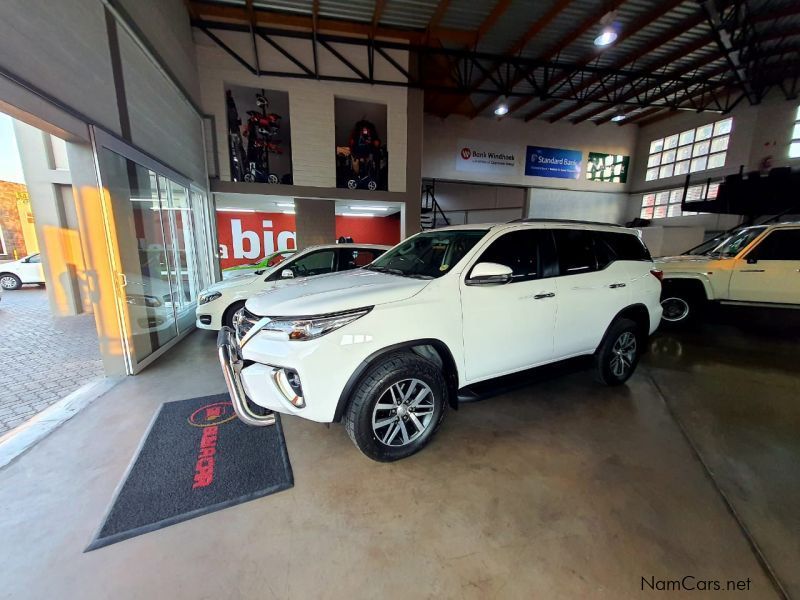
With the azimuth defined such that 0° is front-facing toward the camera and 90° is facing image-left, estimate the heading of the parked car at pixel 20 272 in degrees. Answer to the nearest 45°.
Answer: approximately 90°

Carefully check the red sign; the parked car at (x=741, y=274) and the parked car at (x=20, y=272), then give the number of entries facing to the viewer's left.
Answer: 2

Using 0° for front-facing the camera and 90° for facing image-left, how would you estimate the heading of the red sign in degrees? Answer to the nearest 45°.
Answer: approximately 0°

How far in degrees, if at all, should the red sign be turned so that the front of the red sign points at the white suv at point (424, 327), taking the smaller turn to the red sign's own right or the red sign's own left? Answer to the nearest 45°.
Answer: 0° — it already faces it

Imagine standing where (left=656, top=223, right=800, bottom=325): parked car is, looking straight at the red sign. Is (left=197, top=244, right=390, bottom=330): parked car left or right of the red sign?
left

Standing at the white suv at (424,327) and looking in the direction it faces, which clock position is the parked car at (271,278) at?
The parked car is roughly at 3 o'clock from the white suv.

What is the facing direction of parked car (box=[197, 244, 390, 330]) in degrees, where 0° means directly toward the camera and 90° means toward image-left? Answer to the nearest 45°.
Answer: approximately 45°

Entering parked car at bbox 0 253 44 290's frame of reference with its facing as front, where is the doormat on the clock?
The doormat is roughly at 9 o'clock from the parked car.

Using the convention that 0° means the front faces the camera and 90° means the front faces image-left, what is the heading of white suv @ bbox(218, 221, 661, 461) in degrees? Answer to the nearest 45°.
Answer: approximately 45°

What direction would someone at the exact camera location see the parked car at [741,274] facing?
facing to the left of the viewer

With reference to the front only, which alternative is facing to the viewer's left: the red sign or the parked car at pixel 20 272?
the parked car
